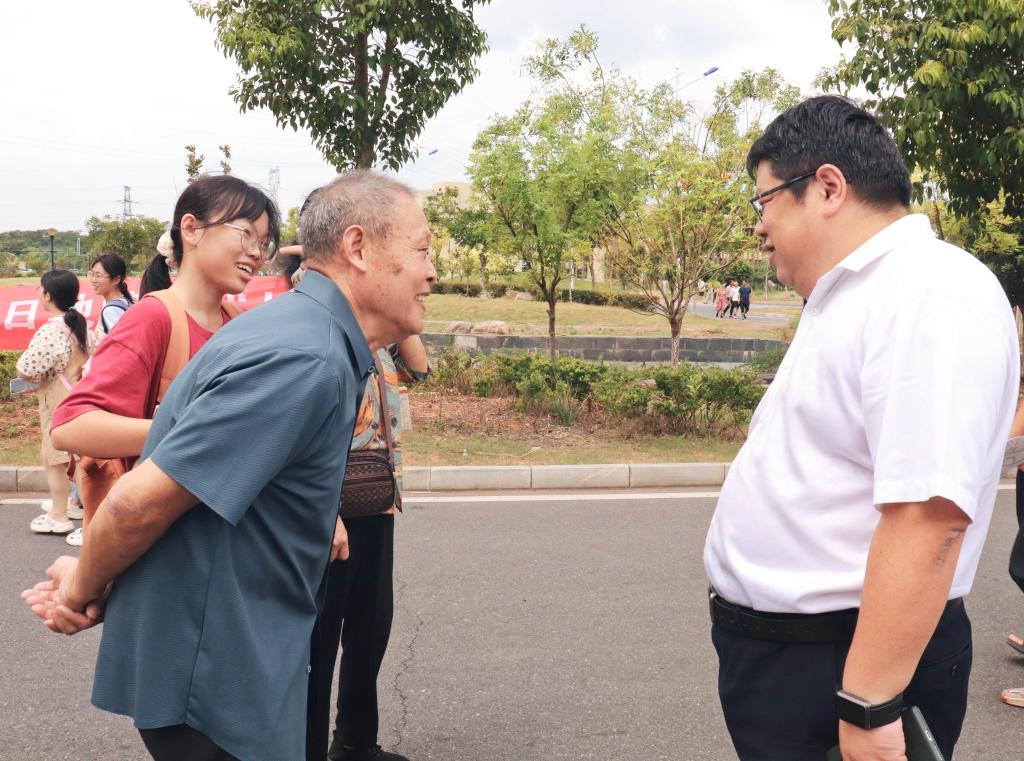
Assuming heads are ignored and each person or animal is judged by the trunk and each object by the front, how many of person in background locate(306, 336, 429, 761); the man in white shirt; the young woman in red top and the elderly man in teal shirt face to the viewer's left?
1

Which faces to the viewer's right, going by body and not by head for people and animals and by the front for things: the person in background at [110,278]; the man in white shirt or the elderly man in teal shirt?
the elderly man in teal shirt

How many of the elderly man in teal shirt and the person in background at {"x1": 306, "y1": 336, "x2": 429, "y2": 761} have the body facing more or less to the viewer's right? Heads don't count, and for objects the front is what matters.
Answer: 2

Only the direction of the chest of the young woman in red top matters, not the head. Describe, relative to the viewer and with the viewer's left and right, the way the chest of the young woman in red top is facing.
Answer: facing the viewer and to the right of the viewer

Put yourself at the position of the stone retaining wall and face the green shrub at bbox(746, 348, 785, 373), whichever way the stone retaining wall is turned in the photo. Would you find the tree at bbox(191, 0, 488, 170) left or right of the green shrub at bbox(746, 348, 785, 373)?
right

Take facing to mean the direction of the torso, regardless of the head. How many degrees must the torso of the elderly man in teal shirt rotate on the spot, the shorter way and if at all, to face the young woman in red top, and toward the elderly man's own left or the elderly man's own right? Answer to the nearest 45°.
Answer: approximately 90° to the elderly man's own left

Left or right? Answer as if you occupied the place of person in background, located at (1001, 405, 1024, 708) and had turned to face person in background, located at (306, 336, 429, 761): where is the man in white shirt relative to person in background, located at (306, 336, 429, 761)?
left

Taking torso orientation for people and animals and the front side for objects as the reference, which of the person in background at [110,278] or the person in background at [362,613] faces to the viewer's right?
the person in background at [362,613]

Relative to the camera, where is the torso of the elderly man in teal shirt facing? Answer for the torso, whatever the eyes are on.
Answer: to the viewer's right

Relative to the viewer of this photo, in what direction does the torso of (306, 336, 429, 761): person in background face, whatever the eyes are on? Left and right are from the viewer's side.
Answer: facing to the right of the viewer

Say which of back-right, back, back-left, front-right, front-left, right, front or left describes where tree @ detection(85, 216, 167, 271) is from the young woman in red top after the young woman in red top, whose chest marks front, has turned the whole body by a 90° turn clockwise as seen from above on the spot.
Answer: back-right
